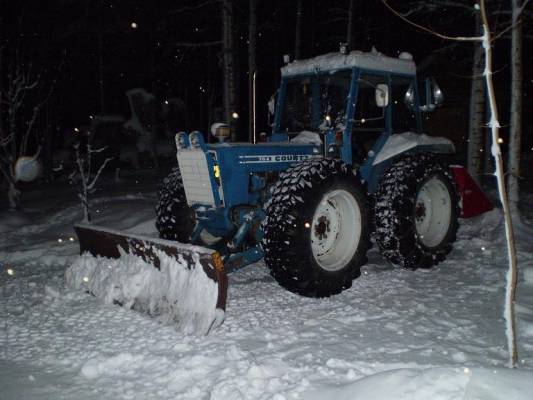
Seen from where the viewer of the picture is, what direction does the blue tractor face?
facing the viewer and to the left of the viewer

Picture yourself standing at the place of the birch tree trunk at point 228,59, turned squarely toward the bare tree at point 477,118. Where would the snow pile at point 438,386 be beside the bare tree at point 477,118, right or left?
right

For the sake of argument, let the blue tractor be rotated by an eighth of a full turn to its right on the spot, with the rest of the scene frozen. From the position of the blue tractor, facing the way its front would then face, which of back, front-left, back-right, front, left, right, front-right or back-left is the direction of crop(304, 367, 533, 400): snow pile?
left

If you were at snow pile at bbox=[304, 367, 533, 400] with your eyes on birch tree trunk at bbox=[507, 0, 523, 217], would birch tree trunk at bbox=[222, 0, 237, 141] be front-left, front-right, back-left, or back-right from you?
front-left

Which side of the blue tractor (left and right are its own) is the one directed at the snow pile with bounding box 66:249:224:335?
front

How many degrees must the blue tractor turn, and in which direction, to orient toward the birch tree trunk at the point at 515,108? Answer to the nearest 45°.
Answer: approximately 180°

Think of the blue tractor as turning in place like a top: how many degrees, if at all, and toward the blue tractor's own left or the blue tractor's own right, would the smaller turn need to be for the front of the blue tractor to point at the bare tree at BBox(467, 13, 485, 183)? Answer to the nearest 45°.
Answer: approximately 180°

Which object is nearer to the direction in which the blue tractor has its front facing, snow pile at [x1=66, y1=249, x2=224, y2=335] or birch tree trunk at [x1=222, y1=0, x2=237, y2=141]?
the snow pile

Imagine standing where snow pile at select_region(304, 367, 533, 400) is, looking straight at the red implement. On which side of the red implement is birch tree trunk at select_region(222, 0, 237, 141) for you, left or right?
left

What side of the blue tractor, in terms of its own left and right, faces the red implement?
back

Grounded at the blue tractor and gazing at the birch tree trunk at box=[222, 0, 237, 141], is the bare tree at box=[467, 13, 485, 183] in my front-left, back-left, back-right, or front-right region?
front-right

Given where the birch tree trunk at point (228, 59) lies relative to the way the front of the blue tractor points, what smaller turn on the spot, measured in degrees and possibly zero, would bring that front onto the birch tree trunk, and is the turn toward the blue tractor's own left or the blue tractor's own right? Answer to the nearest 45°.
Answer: approximately 135° to the blue tractor's own right
